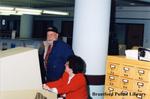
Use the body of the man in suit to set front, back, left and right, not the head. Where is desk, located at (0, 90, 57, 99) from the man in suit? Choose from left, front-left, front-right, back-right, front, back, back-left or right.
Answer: front-left

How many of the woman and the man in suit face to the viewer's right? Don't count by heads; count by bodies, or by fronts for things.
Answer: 0

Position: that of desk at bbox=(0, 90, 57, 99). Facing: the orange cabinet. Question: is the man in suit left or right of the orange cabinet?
left

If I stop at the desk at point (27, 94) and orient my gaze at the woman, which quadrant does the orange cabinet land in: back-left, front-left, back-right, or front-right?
front-right

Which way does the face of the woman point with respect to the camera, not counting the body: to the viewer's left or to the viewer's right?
to the viewer's left

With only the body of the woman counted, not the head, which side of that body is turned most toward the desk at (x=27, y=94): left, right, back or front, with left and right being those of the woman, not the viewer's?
front

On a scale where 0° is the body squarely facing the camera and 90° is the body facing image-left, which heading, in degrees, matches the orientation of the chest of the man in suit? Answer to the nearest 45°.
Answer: approximately 45°

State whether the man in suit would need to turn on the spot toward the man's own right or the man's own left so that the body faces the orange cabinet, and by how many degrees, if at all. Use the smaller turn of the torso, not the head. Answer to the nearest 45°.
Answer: approximately 90° to the man's own left

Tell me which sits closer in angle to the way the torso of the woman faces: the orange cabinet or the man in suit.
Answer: the man in suit

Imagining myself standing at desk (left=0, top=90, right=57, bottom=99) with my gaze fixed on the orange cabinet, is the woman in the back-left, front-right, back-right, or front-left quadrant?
front-left

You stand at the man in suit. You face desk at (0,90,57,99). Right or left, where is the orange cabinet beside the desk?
left

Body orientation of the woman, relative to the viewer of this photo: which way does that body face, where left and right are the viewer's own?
facing to the left of the viewer
